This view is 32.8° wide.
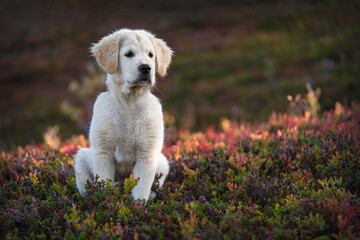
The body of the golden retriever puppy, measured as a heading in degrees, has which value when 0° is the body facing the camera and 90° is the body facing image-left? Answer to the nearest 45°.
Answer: approximately 0°
